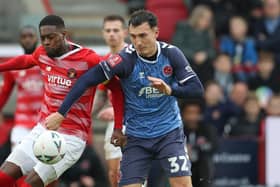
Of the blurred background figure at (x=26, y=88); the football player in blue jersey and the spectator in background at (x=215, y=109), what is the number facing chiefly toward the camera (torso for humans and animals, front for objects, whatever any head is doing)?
3

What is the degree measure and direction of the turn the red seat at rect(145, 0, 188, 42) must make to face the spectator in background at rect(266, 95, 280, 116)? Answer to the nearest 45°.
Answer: approximately 45° to its left

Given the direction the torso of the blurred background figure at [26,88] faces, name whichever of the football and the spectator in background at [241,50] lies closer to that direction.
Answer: the football

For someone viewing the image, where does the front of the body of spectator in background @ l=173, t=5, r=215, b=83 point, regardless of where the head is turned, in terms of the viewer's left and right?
facing the viewer and to the right of the viewer

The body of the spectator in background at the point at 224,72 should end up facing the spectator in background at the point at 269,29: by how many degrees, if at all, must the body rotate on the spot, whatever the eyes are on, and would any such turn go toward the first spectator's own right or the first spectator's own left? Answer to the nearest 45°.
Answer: approximately 135° to the first spectator's own left

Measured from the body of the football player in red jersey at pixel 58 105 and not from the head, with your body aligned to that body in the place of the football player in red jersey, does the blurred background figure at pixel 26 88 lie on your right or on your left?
on your right
